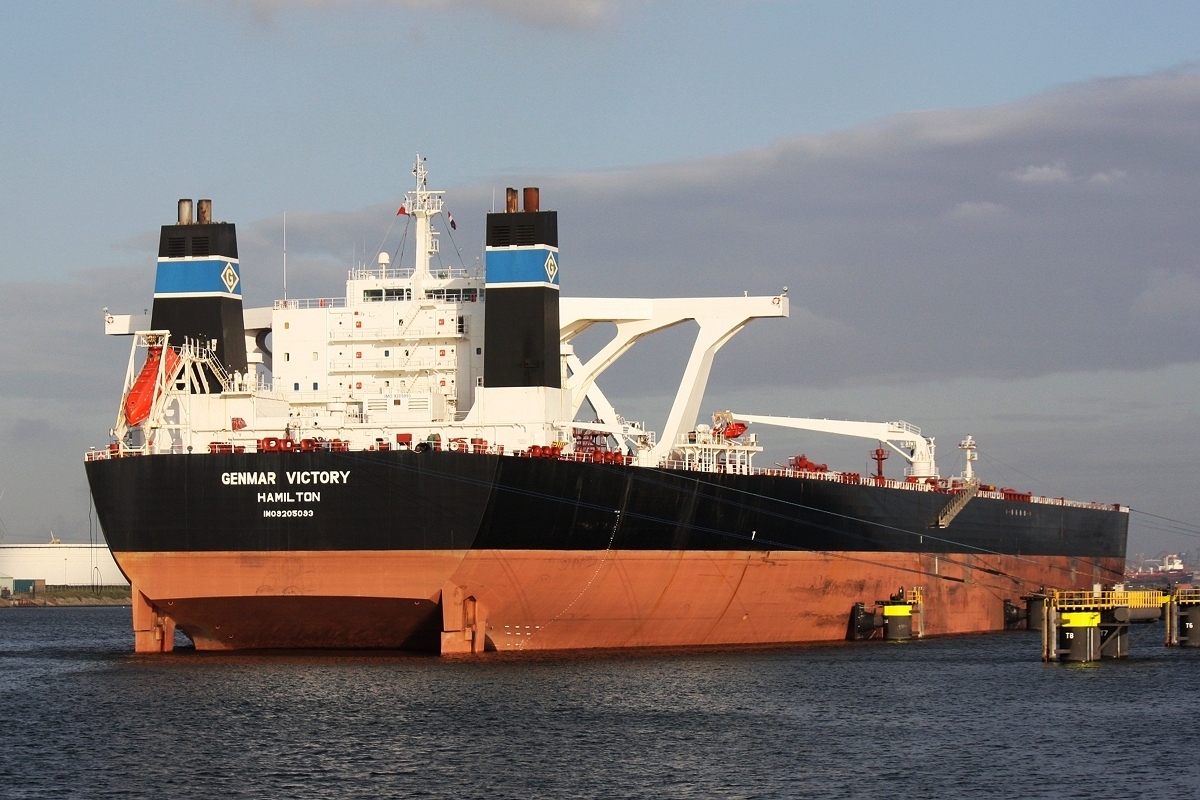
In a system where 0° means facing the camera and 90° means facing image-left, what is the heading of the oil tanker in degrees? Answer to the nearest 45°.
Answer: approximately 225°

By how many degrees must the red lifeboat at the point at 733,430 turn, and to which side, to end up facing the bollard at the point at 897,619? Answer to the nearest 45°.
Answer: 0° — it already faces it

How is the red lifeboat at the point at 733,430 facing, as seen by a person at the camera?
facing away from the viewer and to the right of the viewer

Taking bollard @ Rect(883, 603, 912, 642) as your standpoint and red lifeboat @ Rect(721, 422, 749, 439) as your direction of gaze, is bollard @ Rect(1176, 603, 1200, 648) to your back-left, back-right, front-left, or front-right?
back-left

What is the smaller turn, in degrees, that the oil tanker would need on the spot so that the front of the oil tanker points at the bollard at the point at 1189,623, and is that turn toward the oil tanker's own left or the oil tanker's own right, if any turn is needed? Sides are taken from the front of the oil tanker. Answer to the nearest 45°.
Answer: approximately 45° to the oil tanker's own right

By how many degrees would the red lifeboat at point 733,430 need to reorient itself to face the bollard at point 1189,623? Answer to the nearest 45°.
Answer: approximately 45° to its right

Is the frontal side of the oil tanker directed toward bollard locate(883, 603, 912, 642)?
yes
